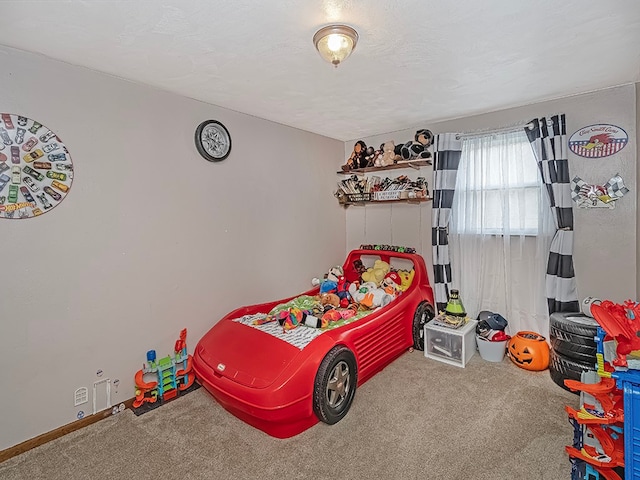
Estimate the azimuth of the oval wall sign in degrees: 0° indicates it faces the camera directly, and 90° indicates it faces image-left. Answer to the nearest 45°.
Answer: approximately 0°

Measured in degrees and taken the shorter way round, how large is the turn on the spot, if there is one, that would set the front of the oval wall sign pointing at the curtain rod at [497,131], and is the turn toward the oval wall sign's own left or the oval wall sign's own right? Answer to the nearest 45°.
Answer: approximately 90° to the oval wall sign's own right

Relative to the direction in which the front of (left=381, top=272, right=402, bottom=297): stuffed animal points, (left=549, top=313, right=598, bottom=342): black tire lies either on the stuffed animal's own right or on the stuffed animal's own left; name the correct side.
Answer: on the stuffed animal's own left

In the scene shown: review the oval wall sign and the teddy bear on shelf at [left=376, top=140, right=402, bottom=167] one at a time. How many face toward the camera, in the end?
2

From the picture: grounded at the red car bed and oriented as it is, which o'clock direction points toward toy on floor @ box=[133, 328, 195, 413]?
The toy on floor is roughly at 2 o'clock from the red car bed.

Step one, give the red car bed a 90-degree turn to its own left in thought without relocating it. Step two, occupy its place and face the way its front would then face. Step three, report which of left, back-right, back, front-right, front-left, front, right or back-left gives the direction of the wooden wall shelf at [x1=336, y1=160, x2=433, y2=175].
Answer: left

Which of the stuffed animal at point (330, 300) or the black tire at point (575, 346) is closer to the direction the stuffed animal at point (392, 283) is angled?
the stuffed animal

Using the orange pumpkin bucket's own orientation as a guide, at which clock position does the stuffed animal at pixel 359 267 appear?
The stuffed animal is roughly at 2 o'clock from the orange pumpkin bucket.

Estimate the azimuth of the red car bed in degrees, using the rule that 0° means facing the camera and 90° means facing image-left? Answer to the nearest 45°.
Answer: approximately 45°

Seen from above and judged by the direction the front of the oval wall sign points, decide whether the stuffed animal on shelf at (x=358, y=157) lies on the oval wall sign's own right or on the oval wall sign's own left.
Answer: on the oval wall sign's own right
